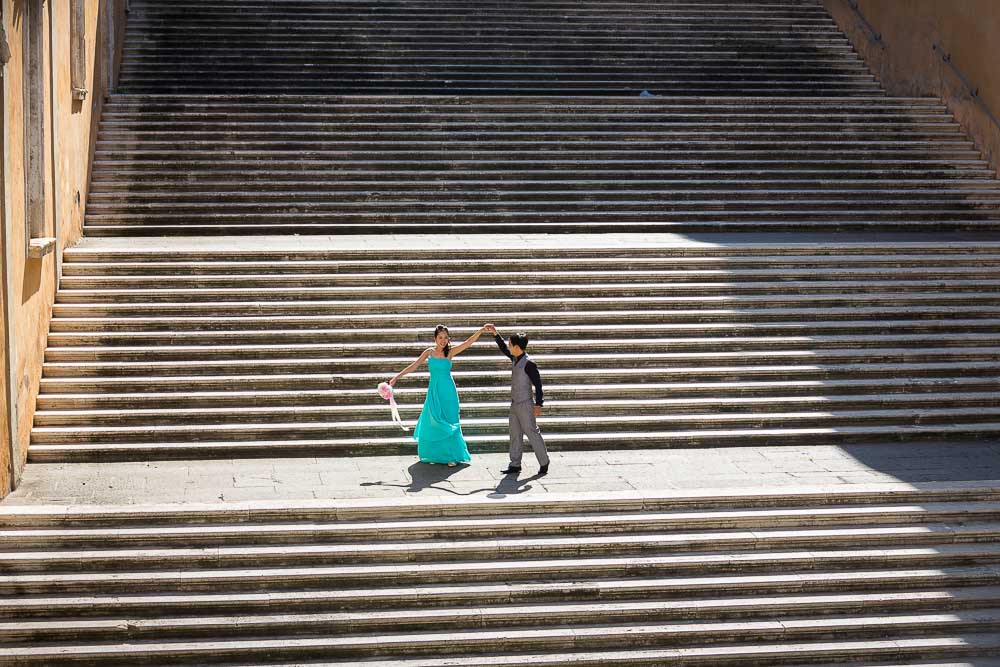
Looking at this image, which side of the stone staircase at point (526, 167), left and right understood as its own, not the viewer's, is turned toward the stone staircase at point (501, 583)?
front

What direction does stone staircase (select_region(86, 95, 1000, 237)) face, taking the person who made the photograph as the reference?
facing the viewer

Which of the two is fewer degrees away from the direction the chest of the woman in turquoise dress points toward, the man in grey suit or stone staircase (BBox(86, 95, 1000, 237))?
the man in grey suit

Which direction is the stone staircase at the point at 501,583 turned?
toward the camera

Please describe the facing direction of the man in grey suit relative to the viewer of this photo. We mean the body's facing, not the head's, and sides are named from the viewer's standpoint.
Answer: facing the viewer and to the left of the viewer

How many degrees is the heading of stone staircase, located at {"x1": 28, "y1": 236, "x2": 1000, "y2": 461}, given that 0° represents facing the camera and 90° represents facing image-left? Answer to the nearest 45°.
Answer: approximately 0°

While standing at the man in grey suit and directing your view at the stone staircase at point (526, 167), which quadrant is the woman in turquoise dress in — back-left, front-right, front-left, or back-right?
front-left

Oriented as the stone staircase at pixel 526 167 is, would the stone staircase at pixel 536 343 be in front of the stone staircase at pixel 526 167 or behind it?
in front

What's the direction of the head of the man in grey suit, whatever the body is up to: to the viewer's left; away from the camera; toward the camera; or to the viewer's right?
to the viewer's left

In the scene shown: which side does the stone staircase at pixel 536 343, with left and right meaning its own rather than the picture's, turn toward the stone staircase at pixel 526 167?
back

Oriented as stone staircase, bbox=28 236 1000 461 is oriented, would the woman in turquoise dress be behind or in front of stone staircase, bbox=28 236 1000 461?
in front

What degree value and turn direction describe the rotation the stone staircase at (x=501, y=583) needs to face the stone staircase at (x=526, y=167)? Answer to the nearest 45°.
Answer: approximately 180°

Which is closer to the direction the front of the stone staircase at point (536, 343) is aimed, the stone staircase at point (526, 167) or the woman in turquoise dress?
the woman in turquoise dress

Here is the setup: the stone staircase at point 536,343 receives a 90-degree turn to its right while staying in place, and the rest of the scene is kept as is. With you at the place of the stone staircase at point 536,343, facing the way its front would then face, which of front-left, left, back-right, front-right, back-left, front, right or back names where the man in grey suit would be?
left
